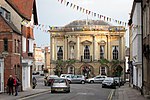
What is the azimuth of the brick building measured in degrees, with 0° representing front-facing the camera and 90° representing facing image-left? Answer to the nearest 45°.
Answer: approximately 315°
